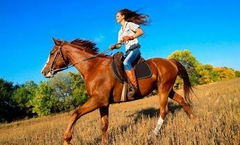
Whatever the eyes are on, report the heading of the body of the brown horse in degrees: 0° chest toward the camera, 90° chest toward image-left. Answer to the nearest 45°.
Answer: approximately 90°

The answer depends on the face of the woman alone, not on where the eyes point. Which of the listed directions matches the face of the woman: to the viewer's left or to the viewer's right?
to the viewer's left

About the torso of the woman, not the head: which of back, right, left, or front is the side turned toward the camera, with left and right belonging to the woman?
left
